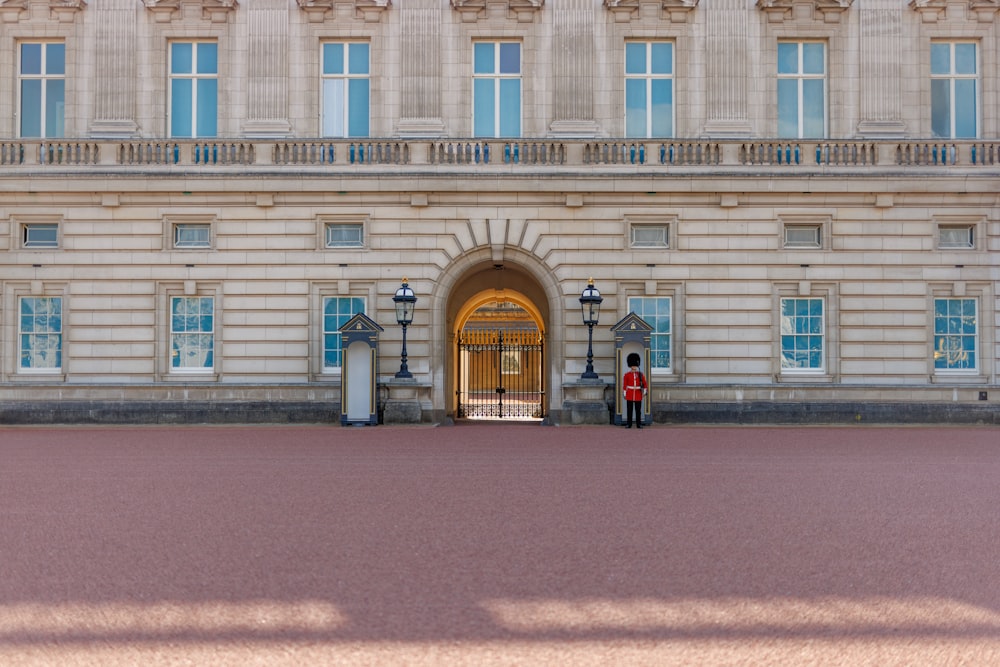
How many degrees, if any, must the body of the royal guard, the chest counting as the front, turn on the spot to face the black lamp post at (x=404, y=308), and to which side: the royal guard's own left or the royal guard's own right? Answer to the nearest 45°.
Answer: approximately 90° to the royal guard's own right

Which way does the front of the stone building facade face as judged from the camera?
facing the viewer

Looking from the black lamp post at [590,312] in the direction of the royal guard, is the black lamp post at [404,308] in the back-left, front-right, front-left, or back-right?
back-right

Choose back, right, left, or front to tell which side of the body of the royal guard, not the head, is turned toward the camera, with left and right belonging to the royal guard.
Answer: front

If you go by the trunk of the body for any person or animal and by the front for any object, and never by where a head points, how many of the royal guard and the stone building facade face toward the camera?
2
